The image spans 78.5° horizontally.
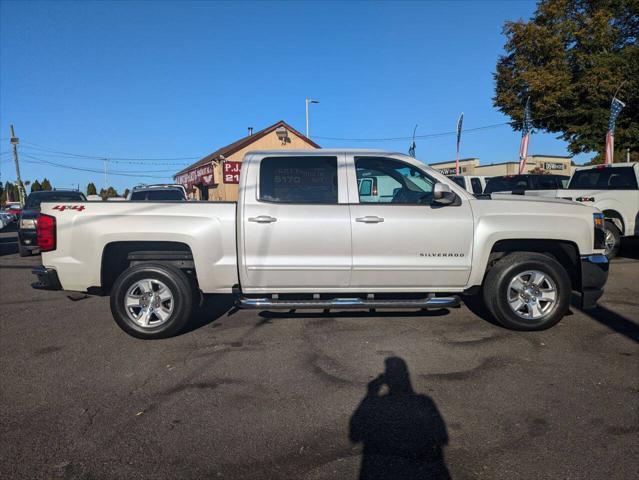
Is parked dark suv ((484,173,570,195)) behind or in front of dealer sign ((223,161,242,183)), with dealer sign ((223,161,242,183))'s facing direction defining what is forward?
in front

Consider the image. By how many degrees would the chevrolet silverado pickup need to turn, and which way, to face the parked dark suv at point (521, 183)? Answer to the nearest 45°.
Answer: approximately 45° to its left

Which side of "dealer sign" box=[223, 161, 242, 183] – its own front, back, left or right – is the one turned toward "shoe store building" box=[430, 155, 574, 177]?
left

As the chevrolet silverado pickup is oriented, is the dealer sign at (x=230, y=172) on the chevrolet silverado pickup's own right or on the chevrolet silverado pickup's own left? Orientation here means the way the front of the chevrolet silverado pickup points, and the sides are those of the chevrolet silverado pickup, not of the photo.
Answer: on the chevrolet silverado pickup's own left

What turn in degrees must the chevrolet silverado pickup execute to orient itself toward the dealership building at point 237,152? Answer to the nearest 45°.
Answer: approximately 90° to its left

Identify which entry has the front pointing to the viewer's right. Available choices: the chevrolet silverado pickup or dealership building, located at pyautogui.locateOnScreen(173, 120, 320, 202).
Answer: the chevrolet silverado pickup

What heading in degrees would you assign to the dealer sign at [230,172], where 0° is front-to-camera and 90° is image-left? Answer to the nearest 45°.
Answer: approximately 0°

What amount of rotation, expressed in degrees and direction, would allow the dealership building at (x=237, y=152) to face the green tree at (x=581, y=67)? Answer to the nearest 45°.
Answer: approximately 90° to its left

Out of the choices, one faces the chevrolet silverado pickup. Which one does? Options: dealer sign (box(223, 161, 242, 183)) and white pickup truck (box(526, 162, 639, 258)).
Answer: the dealer sign

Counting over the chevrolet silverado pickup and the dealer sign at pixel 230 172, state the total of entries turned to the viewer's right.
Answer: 1

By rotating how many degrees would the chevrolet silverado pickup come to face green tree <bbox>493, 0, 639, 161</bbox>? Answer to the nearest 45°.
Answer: approximately 45° to its left

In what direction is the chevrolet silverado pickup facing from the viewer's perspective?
to the viewer's right

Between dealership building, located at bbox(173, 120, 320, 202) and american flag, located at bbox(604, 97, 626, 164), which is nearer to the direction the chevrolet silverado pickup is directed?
the american flag

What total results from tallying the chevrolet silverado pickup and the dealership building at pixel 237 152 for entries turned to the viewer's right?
1

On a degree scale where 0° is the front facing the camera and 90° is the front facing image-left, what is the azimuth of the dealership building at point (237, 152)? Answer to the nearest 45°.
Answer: approximately 45°
